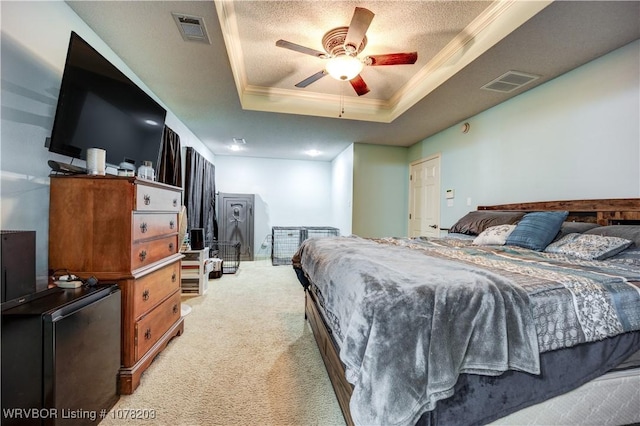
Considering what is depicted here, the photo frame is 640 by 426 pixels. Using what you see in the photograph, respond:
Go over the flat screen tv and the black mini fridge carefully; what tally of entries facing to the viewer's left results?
0

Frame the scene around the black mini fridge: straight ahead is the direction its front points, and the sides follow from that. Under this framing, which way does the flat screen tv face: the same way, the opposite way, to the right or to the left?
the same way

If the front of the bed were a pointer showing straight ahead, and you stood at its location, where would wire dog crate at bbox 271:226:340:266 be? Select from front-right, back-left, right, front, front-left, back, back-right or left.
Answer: right

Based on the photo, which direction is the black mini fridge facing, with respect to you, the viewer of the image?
facing the viewer and to the right of the viewer

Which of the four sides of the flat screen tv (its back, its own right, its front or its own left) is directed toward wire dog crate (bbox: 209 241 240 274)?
left

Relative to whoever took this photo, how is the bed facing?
facing the viewer and to the left of the viewer

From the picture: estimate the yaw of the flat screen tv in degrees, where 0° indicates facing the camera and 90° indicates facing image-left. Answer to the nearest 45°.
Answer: approximately 315°

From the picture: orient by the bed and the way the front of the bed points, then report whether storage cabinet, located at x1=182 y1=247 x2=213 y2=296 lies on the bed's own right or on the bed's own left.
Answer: on the bed's own right
